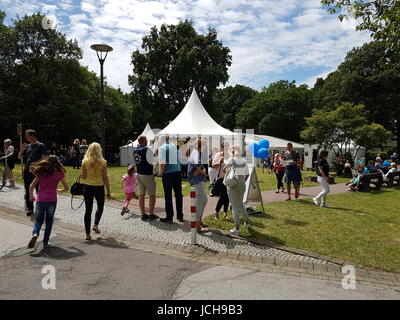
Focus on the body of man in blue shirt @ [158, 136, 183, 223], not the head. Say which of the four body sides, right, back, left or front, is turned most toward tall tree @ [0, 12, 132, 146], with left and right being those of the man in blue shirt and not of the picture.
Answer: front

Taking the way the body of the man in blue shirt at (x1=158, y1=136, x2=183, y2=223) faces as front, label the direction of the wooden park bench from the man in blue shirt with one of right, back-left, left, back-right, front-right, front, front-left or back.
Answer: right

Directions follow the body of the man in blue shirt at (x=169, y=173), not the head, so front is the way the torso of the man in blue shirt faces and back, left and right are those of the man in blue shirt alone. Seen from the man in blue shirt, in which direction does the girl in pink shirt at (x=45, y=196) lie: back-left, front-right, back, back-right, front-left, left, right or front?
left

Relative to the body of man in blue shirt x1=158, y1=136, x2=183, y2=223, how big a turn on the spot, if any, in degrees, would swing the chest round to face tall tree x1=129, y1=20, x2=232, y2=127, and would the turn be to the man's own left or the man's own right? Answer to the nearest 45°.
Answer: approximately 45° to the man's own right

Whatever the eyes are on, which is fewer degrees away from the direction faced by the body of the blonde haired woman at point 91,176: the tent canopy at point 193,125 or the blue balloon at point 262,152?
the tent canopy

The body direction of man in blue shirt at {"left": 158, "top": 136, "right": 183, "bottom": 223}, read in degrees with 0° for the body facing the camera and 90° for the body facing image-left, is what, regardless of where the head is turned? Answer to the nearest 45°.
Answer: approximately 135°

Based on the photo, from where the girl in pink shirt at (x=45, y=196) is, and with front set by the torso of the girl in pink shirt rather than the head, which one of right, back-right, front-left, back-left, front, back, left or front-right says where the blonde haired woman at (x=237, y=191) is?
right

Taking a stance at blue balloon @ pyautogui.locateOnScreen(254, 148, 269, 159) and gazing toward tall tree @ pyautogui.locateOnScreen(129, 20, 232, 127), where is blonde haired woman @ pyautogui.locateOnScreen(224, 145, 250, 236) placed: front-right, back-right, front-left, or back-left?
back-left

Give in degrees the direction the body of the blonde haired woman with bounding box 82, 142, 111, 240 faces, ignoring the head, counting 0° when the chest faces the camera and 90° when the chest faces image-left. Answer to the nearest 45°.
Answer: approximately 180°

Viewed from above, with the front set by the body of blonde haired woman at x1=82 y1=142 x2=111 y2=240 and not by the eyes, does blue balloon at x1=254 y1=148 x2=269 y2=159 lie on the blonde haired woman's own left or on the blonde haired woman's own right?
on the blonde haired woman's own right

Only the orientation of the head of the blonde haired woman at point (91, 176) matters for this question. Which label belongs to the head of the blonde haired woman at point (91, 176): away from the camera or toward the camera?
away from the camera
